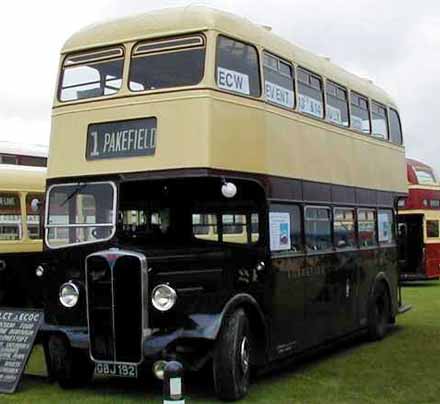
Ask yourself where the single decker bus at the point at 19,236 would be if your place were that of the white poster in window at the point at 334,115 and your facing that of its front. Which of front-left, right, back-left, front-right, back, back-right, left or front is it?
back-right

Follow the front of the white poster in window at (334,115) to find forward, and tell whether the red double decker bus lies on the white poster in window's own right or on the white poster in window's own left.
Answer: on the white poster in window's own left

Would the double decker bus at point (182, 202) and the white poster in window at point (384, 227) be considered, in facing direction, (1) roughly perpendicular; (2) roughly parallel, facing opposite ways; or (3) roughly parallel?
roughly perpendicular

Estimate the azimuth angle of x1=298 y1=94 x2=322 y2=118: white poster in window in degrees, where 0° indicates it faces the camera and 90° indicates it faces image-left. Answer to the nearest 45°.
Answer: approximately 315°

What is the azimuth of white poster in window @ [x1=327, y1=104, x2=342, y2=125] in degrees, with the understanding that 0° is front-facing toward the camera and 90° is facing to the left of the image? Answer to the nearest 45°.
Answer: approximately 315°

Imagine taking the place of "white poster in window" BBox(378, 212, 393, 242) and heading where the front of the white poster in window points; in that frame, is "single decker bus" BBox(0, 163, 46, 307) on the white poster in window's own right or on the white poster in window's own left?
on the white poster in window's own right

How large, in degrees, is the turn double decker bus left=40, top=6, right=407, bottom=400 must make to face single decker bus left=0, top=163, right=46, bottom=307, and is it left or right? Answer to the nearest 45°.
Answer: approximately 90° to its right

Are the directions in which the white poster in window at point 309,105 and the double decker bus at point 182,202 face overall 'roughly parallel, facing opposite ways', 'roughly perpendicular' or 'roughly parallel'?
roughly perpendicular
